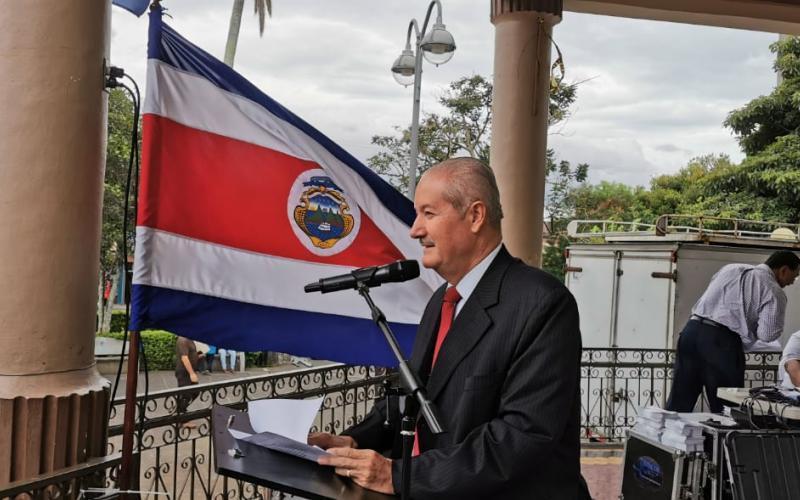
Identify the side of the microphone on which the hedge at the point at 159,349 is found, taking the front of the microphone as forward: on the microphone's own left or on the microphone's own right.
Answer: on the microphone's own left

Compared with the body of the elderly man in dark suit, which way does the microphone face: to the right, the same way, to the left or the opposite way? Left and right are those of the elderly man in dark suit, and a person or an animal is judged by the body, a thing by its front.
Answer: the opposite way

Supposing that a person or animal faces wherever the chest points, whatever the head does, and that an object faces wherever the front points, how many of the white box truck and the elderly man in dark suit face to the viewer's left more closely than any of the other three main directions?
1

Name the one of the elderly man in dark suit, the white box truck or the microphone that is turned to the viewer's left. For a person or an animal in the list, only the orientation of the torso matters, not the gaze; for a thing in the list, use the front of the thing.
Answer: the elderly man in dark suit

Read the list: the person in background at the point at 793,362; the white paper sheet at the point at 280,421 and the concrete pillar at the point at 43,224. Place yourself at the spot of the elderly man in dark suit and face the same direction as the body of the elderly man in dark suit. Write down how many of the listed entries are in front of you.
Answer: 2

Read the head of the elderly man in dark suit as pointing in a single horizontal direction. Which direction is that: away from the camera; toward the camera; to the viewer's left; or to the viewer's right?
to the viewer's left

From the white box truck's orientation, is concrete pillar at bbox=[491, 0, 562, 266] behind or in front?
behind

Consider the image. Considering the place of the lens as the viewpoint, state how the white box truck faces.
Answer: facing away from the viewer and to the right of the viewer

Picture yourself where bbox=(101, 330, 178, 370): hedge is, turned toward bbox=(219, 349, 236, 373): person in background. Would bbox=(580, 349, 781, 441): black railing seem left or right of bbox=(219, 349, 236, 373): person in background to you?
right

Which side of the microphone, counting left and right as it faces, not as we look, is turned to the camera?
right

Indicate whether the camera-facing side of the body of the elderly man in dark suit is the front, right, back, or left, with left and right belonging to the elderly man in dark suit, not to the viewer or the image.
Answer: left

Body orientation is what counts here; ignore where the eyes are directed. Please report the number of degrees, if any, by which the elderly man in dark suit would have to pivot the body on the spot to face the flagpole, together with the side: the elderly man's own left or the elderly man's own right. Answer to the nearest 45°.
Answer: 0° — they already face it

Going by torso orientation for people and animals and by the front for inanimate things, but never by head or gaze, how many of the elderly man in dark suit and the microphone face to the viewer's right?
1

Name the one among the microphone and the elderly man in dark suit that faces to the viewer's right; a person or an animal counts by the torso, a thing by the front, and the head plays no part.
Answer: the microphone

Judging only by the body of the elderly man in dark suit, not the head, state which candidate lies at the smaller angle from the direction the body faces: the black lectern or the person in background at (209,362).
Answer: the black lectern
